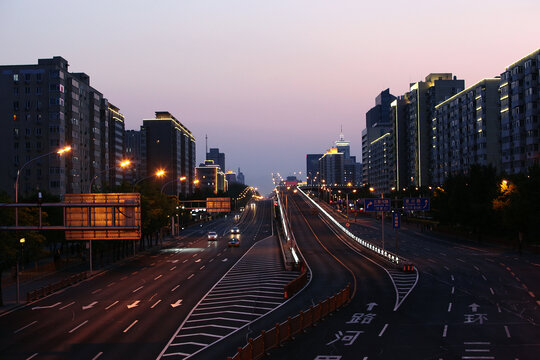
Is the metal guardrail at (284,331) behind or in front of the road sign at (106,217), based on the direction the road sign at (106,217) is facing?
behind

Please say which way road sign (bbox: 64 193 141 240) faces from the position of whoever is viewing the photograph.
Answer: facing away from the viewer
